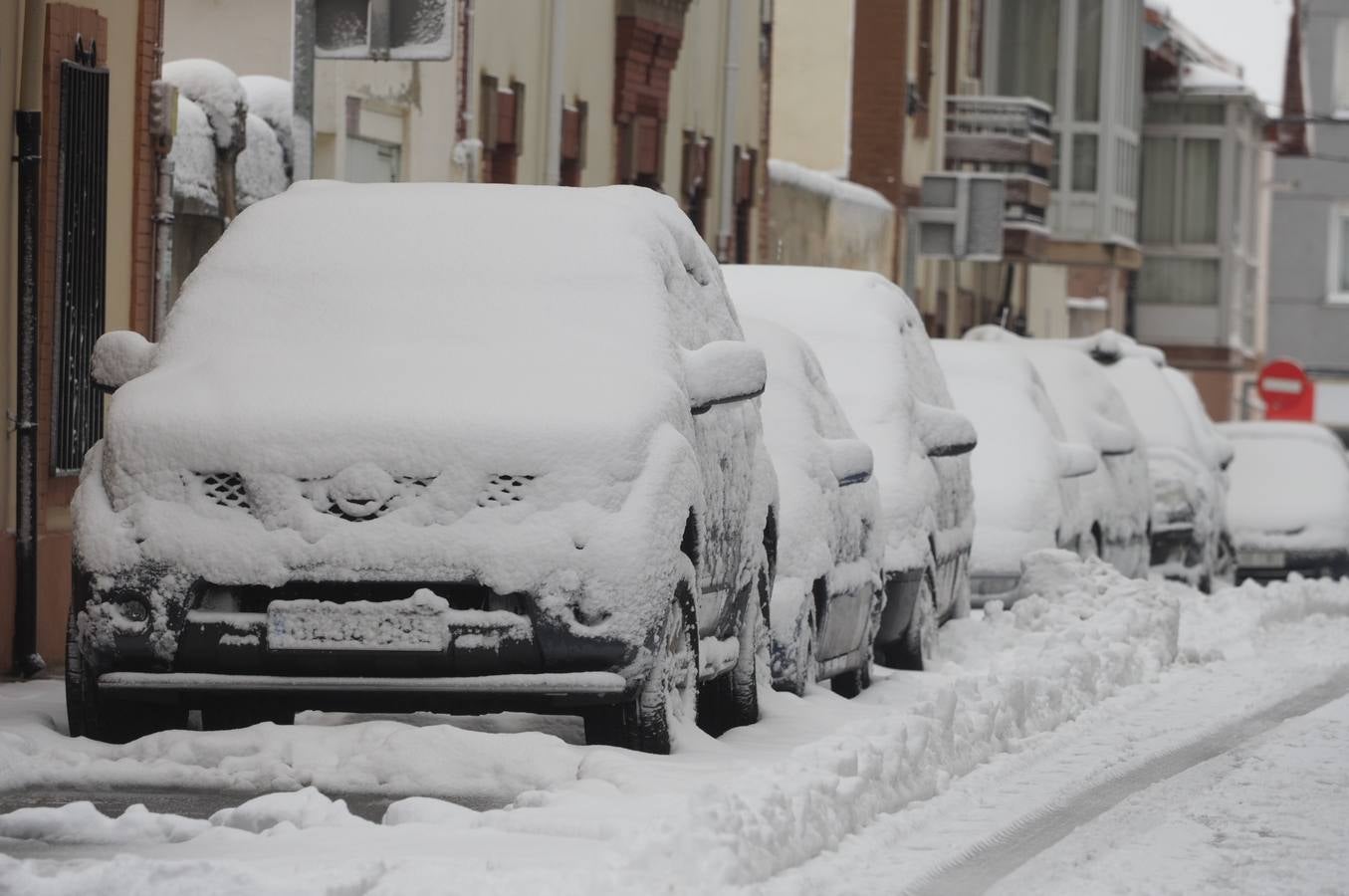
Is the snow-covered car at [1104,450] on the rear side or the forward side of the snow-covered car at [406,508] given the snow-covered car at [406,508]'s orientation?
on the rear side

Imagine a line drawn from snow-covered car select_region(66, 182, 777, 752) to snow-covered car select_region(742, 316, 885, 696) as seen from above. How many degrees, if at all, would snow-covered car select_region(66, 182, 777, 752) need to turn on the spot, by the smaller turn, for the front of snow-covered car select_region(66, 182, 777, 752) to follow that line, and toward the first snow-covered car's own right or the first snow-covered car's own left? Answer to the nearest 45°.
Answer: approximately 135° to the first snow-covered car's own left

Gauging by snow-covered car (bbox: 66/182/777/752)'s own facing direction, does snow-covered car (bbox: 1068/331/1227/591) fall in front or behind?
behind

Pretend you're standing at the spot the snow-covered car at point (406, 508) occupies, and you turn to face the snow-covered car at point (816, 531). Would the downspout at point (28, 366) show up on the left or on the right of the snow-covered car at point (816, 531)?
left

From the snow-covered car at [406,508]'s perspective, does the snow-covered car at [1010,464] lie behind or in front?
behind

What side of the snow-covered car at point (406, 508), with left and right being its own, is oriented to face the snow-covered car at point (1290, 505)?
back

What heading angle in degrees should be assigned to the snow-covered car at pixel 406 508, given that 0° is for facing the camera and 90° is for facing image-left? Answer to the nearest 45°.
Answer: approximately 0°
